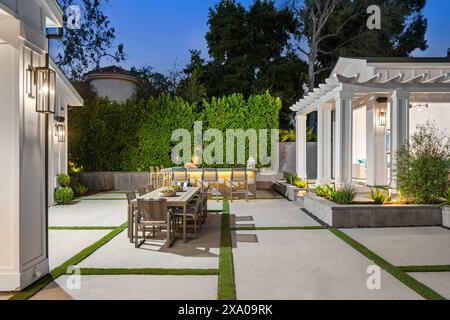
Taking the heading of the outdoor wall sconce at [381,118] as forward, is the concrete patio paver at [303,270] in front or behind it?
in front

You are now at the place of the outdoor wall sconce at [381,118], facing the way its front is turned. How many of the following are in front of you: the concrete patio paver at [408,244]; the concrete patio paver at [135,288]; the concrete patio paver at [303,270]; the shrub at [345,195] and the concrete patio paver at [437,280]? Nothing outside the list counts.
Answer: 5

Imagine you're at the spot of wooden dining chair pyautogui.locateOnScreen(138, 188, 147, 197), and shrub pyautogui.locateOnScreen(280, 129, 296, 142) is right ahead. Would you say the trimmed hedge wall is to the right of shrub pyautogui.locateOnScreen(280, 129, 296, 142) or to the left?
left

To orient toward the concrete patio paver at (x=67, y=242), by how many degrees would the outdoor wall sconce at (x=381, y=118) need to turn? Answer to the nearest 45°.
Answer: approximately 45° to its right

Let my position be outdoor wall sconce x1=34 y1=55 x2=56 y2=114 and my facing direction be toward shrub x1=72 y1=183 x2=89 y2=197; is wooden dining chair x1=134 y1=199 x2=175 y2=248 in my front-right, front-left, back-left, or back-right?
front-right

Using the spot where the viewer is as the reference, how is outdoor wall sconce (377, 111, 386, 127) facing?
facing the viewer

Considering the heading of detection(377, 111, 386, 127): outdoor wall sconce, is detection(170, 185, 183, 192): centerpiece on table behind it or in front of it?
in front

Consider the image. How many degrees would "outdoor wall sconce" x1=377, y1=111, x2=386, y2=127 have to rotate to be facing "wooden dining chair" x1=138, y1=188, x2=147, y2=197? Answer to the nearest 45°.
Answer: approximately 45° to its right

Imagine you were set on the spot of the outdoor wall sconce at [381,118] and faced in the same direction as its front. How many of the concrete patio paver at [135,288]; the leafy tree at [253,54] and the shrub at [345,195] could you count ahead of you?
2

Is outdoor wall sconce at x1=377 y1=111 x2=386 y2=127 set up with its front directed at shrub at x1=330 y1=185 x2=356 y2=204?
yes

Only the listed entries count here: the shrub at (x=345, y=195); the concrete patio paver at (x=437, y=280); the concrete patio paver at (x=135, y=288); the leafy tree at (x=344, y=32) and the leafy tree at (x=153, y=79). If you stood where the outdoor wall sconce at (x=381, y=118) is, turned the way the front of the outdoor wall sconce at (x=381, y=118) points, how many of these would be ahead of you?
3

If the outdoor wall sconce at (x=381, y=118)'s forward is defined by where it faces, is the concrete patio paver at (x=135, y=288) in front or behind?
in front

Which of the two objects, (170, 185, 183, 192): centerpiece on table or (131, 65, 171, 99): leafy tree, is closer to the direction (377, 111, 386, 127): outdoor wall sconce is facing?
the centerpiece on table

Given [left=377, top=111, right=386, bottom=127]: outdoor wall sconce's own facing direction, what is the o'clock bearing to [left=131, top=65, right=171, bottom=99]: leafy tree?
The leafy tree is roughly at 4 o'clock from the outdoor wall sconce.

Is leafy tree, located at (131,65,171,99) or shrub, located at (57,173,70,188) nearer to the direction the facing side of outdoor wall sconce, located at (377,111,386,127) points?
the shrub

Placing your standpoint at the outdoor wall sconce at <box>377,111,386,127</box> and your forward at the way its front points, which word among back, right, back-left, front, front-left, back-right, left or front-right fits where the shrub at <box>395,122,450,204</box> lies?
front
